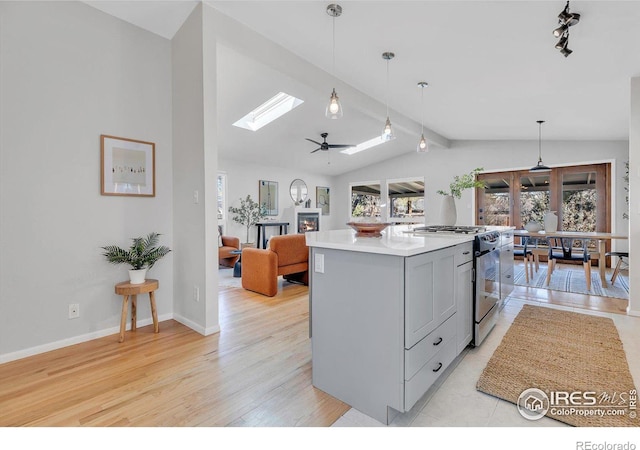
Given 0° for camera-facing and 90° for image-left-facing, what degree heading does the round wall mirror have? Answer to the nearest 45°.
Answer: approximately 315°

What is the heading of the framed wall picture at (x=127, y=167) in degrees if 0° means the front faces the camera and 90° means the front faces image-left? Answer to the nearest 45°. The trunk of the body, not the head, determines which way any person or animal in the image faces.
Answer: approximately 315°

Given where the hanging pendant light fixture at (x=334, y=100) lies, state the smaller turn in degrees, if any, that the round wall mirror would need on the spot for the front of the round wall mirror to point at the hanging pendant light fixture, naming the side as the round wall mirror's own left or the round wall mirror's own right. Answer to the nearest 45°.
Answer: approximately 45° to the round wall mirror's own right

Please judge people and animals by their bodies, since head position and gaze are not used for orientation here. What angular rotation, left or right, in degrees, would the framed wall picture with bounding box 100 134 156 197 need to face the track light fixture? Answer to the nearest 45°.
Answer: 0° — it already faces it

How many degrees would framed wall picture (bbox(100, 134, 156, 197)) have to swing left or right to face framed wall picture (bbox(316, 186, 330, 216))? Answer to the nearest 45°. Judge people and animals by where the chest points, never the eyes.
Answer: approximately 90° to its left

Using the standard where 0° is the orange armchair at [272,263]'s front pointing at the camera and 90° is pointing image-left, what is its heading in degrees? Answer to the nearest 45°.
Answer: approximately 135°

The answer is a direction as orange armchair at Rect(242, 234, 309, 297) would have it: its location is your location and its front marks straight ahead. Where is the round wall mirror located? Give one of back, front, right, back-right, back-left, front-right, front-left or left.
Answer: front-right

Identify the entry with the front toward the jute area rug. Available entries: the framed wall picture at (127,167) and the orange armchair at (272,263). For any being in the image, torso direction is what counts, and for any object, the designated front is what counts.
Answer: the framed wall picture

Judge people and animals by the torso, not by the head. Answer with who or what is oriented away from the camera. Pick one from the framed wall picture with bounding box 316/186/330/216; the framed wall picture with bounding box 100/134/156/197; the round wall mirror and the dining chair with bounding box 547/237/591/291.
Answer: the dining chair

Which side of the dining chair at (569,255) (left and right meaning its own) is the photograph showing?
back

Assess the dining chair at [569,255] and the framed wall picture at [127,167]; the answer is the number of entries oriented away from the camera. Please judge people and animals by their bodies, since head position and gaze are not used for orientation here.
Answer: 1
